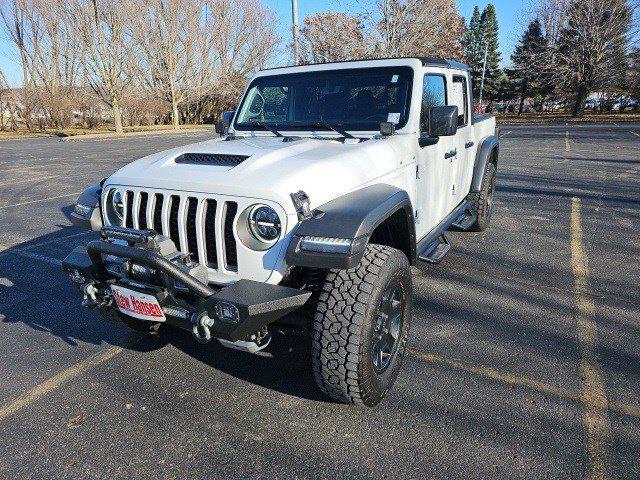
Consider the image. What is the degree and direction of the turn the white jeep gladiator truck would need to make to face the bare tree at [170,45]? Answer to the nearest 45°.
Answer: approximately 135° to its right

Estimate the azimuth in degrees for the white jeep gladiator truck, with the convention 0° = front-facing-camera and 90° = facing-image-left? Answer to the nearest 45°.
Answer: approximately 45°

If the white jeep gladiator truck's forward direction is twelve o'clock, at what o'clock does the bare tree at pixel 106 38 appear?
The bare tree is roughly at 4 o'clock from the white jeep gladiator truck.

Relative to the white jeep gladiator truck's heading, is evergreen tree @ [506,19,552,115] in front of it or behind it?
behind

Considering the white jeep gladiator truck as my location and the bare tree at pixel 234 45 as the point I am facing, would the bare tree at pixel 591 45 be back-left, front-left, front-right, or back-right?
front-right

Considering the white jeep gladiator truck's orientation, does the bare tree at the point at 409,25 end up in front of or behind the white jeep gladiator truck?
behind

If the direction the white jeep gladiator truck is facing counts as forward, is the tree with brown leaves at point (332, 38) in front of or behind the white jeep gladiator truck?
behind

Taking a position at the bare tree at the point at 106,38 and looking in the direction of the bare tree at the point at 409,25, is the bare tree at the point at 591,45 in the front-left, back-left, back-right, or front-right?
front-right

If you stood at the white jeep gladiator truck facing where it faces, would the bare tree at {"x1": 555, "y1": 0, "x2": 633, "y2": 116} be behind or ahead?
behind

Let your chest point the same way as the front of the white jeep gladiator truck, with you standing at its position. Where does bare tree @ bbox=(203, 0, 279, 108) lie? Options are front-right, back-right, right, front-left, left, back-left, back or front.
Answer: back-right
